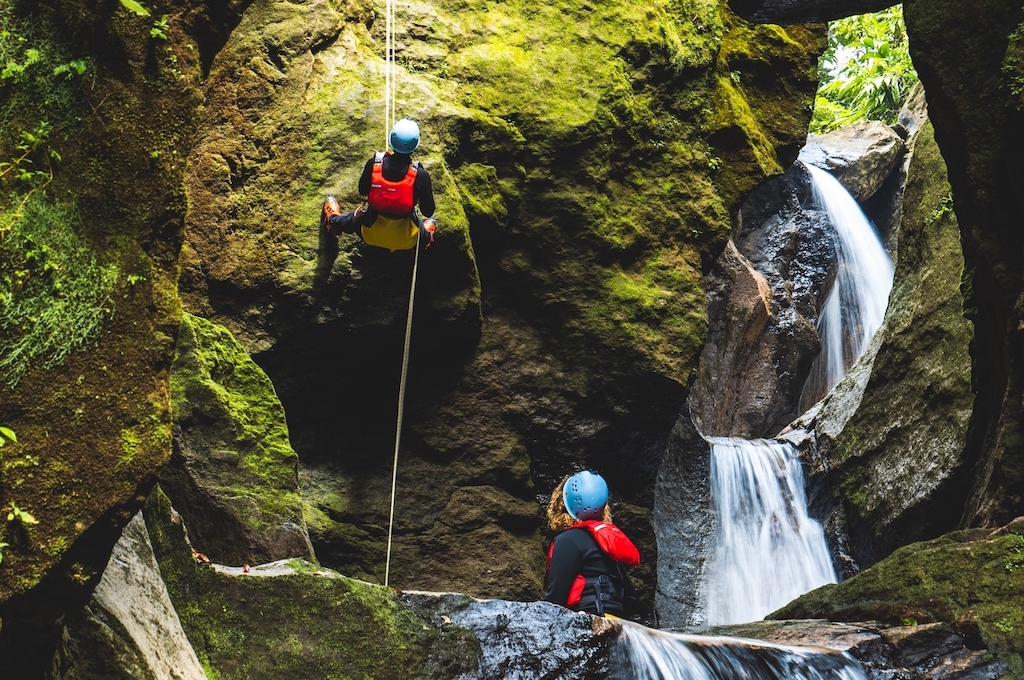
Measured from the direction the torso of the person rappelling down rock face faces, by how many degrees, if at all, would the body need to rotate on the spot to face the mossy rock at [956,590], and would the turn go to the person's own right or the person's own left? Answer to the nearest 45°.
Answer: approximately 135° to the person's own right

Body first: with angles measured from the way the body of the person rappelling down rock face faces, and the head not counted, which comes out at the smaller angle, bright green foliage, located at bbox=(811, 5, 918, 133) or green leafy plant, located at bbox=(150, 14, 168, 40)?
the bright green foliage

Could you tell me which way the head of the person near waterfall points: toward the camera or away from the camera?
away from the camera

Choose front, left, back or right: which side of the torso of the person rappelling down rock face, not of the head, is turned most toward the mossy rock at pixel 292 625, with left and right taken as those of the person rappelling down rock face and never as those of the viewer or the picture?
back

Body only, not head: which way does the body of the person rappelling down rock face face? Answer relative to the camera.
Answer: away from the camera

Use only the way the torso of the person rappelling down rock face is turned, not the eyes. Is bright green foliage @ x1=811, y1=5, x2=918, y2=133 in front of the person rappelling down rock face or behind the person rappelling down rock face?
in front
